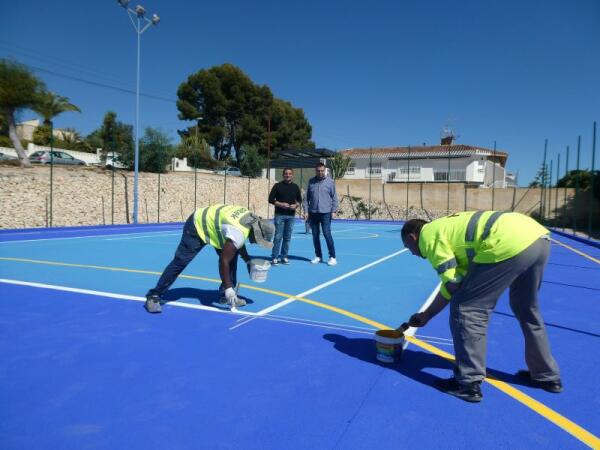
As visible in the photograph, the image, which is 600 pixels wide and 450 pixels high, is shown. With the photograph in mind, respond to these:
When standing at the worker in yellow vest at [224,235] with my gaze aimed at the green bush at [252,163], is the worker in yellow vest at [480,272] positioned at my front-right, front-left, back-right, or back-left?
back-right

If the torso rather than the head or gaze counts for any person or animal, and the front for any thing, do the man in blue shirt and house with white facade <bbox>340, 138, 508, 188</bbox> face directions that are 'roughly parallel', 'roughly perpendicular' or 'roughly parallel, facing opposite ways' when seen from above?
roughly parallel

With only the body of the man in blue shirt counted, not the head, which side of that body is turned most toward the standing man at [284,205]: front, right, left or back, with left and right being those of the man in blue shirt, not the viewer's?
right

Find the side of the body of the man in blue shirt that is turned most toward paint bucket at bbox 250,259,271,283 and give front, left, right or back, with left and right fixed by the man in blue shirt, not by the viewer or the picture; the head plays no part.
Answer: front

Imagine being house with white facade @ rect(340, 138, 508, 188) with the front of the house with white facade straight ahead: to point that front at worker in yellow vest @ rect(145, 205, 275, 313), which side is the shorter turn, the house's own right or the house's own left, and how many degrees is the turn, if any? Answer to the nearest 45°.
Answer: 0° — it already faces them

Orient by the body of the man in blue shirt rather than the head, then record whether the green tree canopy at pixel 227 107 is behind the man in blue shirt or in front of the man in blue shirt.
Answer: behind

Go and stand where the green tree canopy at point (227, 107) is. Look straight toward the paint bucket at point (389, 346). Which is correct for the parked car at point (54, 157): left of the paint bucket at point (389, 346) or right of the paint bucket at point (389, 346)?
right

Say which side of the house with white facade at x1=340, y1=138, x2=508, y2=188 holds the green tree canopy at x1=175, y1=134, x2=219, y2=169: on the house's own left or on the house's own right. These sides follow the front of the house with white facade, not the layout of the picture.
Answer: on the house's own right

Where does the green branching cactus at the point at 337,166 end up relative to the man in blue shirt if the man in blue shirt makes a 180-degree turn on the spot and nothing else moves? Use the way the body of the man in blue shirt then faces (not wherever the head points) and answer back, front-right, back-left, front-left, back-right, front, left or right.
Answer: front

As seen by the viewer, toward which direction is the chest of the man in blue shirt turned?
toward the camera

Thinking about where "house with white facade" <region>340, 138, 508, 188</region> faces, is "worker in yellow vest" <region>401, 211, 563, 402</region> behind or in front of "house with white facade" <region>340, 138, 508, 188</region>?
in front

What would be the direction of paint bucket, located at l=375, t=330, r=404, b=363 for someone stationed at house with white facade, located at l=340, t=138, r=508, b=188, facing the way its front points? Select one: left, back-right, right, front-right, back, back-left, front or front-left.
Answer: front

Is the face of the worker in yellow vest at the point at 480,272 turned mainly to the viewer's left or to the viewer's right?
to the viewer's left

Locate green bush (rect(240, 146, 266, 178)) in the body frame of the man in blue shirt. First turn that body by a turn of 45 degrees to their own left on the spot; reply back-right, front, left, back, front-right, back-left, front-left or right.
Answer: back-left

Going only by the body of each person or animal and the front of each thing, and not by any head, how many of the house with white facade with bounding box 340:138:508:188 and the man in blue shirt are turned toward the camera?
2

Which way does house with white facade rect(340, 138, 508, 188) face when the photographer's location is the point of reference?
facing the viewer

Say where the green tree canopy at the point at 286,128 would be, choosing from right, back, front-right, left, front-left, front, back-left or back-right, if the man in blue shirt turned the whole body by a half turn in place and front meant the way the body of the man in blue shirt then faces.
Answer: front

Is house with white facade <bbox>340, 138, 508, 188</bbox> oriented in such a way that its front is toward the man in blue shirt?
yes

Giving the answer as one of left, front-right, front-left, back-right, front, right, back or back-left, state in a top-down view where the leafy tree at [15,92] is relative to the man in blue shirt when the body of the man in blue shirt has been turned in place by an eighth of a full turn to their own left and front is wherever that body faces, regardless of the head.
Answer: back
